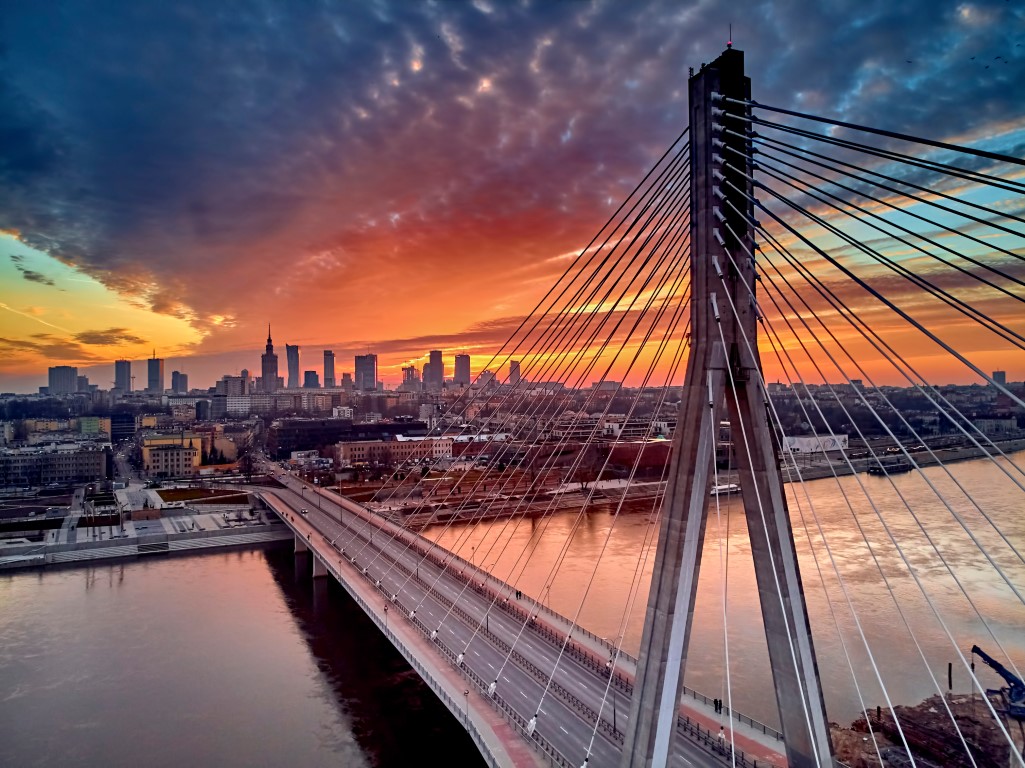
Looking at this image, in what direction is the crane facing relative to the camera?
to the viewer's left

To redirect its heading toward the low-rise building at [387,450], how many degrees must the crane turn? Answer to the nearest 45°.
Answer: approximately 45° to its right
